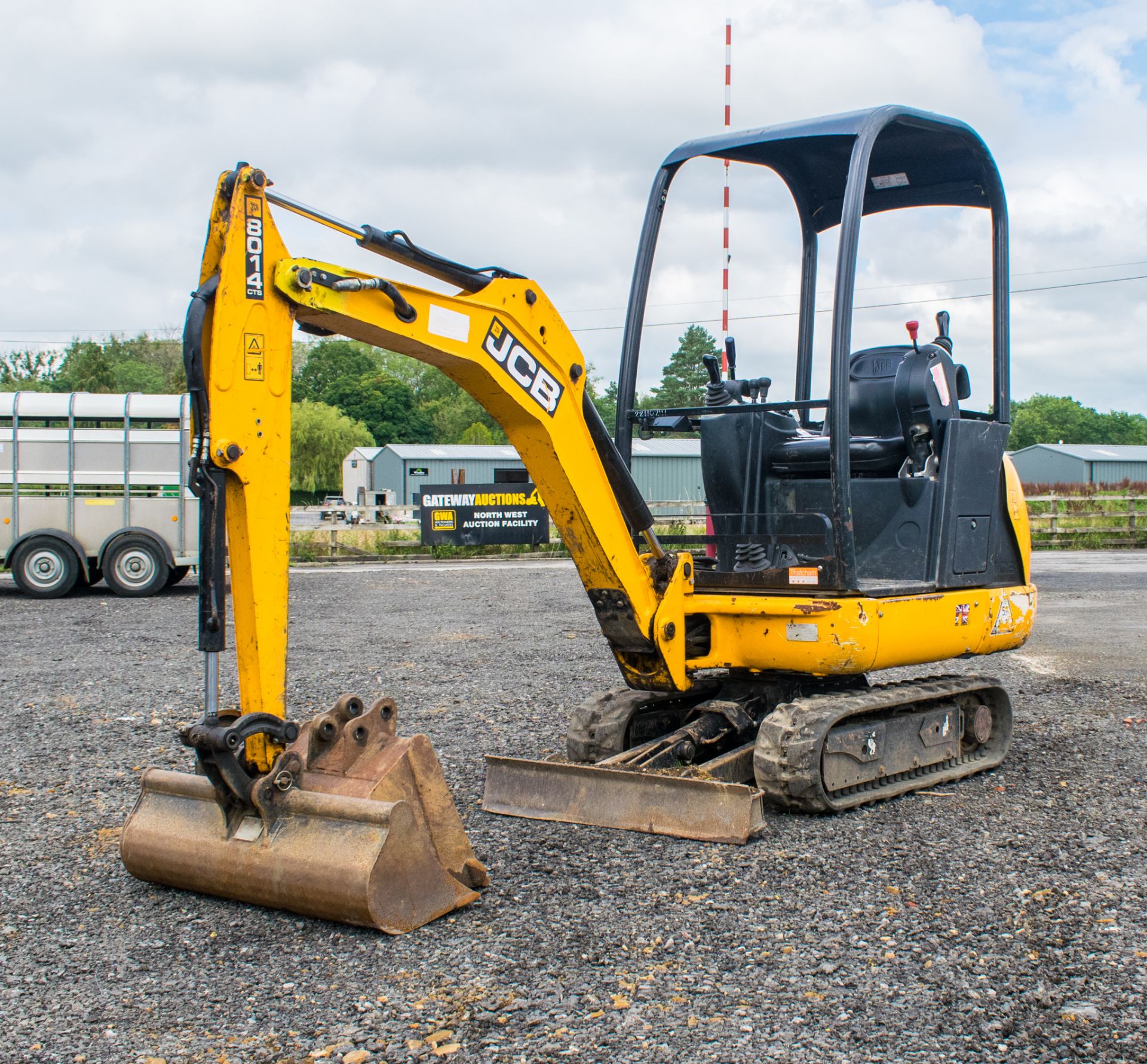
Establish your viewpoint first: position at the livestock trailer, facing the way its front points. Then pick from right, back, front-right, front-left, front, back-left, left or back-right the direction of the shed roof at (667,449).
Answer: back-right

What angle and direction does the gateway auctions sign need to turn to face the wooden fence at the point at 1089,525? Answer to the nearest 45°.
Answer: approximately 90° to its left

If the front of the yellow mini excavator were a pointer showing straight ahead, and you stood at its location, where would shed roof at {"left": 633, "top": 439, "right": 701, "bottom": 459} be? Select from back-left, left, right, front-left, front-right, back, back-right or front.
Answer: back-right

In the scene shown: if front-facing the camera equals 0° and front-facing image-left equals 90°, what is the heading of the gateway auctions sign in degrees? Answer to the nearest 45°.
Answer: approximately 0°

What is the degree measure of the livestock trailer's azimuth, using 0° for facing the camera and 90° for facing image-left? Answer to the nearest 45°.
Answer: approximately 90°

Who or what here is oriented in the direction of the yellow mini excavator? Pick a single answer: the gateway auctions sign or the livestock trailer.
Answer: the gateway auctions sign

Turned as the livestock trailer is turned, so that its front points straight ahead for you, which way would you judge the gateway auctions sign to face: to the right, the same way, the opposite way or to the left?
to the left

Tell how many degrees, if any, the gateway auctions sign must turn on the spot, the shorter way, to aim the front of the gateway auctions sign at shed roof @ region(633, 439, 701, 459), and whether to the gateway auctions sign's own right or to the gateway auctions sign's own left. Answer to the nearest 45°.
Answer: approximately 180°

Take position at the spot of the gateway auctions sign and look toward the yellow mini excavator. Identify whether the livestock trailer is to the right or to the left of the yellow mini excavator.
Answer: right

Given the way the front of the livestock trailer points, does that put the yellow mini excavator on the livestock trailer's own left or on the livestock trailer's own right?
on the livestock trailer's own left

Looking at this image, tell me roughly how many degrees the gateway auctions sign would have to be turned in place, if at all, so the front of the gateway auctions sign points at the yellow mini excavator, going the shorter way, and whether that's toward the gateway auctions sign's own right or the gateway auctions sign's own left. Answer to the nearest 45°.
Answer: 0° — it already faces it

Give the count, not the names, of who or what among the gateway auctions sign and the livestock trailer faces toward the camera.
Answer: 1

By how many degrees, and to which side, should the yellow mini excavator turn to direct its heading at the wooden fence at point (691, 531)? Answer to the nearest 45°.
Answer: approximately 135° to its right

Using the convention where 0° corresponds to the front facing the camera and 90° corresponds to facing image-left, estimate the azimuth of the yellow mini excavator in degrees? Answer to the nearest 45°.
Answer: approximately 45°

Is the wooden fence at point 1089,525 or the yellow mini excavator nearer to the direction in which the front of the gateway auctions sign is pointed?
the yellow mini excavator

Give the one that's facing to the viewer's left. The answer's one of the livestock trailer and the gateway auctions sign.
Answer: the livestock trailer

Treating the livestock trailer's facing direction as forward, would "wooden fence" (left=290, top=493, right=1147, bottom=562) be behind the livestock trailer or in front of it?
behind
